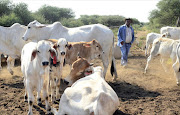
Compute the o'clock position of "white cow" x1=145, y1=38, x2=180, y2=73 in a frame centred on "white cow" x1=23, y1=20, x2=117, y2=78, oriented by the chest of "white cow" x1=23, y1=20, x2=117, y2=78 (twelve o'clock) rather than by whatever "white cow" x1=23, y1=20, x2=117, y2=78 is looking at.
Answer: "white cow" x1=145, y1=38, x2=180, y2=73 is roughly at 6 o'clock from "white cow" x1=23, y1=20, x2=117, y2=78.

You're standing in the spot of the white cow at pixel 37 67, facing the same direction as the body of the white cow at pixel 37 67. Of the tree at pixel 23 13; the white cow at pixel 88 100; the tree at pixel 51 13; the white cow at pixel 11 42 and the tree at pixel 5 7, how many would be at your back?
4

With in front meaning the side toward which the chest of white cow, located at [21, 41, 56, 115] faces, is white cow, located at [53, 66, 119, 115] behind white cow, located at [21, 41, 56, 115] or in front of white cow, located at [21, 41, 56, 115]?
in front

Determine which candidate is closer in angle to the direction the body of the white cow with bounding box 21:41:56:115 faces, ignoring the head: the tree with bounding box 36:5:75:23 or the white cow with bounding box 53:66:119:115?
the white cow

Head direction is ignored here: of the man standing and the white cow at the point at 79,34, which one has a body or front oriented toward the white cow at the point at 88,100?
the man standing

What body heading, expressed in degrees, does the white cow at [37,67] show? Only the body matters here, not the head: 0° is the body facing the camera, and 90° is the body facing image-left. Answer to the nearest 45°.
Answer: approximately 0°

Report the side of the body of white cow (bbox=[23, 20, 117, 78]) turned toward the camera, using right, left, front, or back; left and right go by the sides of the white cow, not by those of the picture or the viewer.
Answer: left

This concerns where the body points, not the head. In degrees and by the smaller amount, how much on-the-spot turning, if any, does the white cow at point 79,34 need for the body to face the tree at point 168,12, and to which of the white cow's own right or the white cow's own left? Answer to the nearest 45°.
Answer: approximately 135° to the white cow's own right
